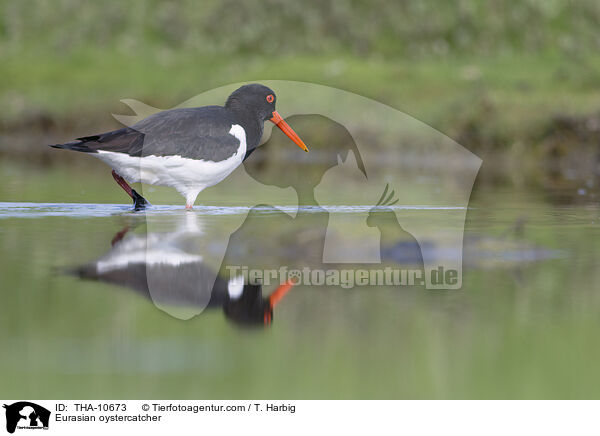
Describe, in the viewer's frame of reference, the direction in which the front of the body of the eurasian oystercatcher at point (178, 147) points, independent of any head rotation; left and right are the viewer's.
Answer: facing to the right of the viewer
